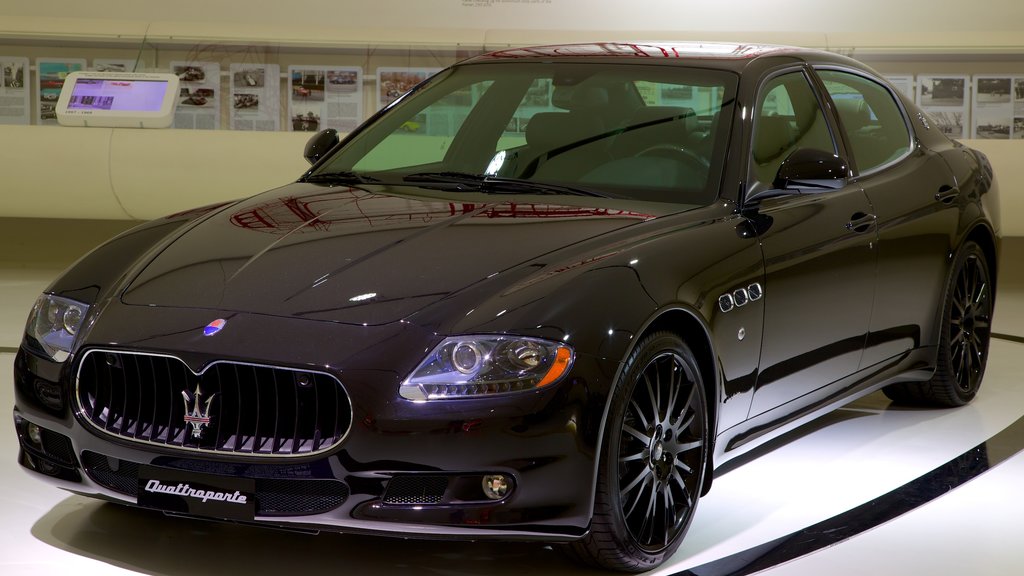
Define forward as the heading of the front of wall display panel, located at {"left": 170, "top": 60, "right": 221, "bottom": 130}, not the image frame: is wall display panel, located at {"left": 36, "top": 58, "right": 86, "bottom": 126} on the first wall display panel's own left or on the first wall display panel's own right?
on the first wall display panel's own right

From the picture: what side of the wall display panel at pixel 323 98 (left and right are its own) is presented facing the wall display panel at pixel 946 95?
left

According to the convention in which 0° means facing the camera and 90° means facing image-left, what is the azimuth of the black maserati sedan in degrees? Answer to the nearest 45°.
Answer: approximately 45°

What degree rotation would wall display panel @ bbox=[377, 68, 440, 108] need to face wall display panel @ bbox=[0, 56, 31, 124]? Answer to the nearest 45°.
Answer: approximately 90° to its right

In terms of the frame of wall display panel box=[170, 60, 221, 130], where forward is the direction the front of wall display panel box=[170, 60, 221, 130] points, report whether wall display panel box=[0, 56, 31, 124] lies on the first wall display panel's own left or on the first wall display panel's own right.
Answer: on the first wall display panel's own right

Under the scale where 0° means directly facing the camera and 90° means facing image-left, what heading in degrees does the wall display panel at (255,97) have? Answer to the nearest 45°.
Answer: approximately 0°

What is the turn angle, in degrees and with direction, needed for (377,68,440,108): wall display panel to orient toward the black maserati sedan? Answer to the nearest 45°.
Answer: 0° — it already faces it

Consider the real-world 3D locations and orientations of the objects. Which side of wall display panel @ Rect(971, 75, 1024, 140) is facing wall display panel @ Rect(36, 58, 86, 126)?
right
